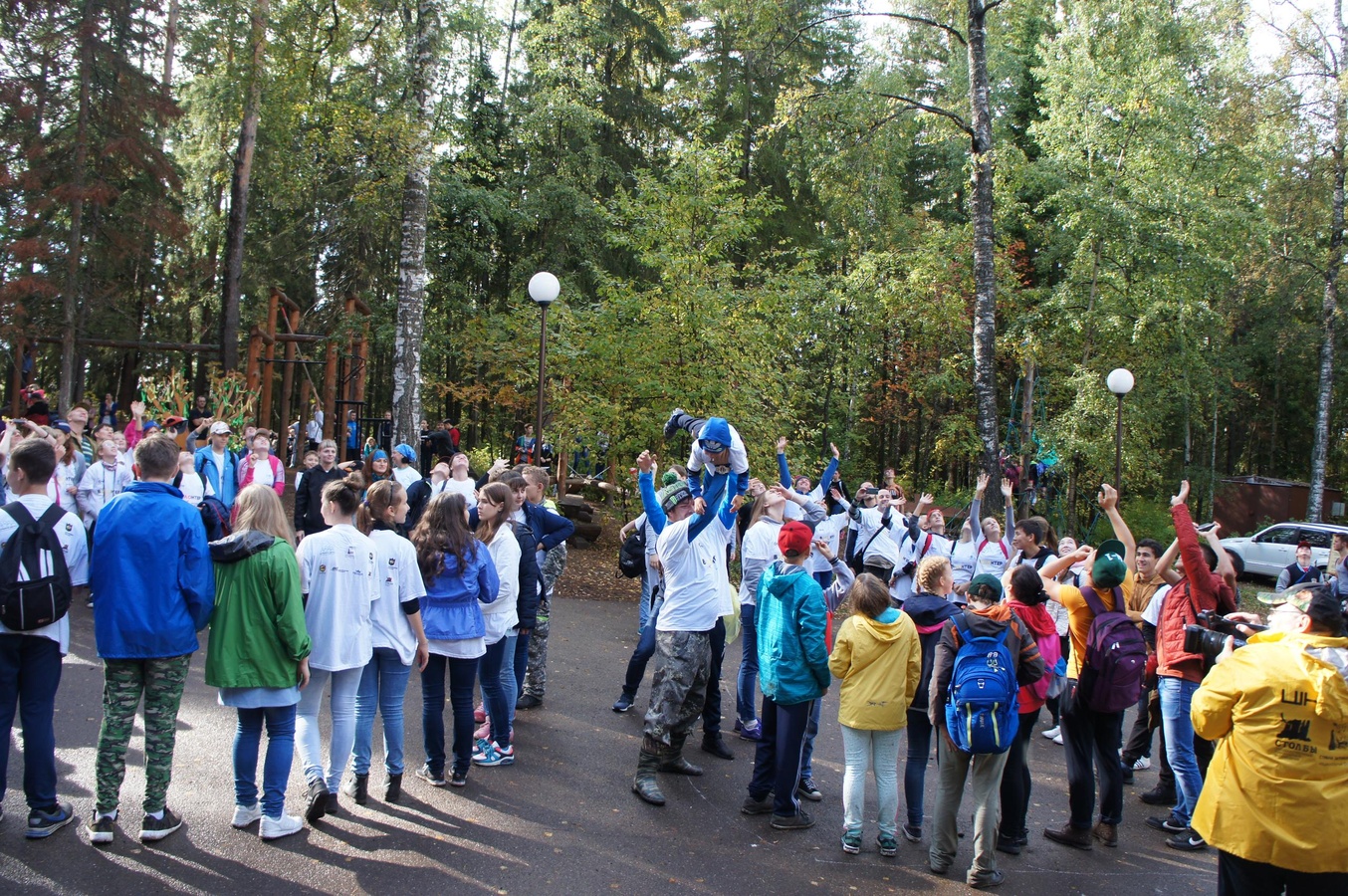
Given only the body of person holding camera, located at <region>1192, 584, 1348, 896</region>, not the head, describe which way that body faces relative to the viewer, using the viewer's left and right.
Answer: facing away from the viewer and to the left of the viewer

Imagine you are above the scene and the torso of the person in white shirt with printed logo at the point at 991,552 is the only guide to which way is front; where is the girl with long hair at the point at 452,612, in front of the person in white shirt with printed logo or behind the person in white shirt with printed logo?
in front

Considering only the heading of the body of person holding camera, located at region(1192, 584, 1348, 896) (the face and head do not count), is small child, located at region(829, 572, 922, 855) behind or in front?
in front

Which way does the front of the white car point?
to the viewer's left

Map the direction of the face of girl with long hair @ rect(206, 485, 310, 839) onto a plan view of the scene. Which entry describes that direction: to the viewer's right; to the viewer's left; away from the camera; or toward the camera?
away from the camera

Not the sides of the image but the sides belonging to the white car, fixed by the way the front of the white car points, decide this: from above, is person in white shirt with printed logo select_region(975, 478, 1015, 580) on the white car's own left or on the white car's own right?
on the white car's own left

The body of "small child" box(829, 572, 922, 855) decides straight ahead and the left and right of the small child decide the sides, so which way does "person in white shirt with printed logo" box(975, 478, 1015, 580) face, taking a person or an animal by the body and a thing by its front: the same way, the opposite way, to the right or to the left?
the opposite way

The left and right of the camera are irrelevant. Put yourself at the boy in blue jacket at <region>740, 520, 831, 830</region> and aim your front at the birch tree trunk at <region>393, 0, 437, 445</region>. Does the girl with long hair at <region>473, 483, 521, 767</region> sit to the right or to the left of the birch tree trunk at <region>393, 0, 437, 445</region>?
left

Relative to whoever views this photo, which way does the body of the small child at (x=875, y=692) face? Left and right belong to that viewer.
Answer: facing away from the viewer

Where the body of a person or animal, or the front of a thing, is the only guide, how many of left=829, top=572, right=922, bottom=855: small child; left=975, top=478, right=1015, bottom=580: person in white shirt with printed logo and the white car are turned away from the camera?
1

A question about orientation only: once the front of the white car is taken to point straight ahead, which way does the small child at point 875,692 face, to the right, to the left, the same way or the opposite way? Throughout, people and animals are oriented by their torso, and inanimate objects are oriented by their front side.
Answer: to the right

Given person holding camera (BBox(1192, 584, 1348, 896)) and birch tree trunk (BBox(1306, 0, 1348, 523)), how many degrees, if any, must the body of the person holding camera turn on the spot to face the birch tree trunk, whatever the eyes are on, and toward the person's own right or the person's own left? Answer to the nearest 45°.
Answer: approximately 45° to the person's own right

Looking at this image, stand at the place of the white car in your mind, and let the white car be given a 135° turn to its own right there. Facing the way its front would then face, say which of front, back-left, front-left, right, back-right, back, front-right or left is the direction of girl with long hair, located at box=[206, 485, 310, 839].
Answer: back-right

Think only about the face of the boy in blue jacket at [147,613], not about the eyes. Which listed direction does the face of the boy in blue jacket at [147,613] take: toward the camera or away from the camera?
away from the camera

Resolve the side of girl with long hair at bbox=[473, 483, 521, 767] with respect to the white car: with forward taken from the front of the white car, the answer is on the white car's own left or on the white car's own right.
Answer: on the white car's own left

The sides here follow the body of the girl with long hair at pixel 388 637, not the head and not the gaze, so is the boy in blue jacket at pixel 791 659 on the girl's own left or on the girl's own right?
on the girl's own right

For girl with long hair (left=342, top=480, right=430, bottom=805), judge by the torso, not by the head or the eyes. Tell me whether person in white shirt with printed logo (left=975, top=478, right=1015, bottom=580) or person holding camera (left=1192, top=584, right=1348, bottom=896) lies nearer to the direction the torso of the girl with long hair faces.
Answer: the person in white shirt with printed logo
